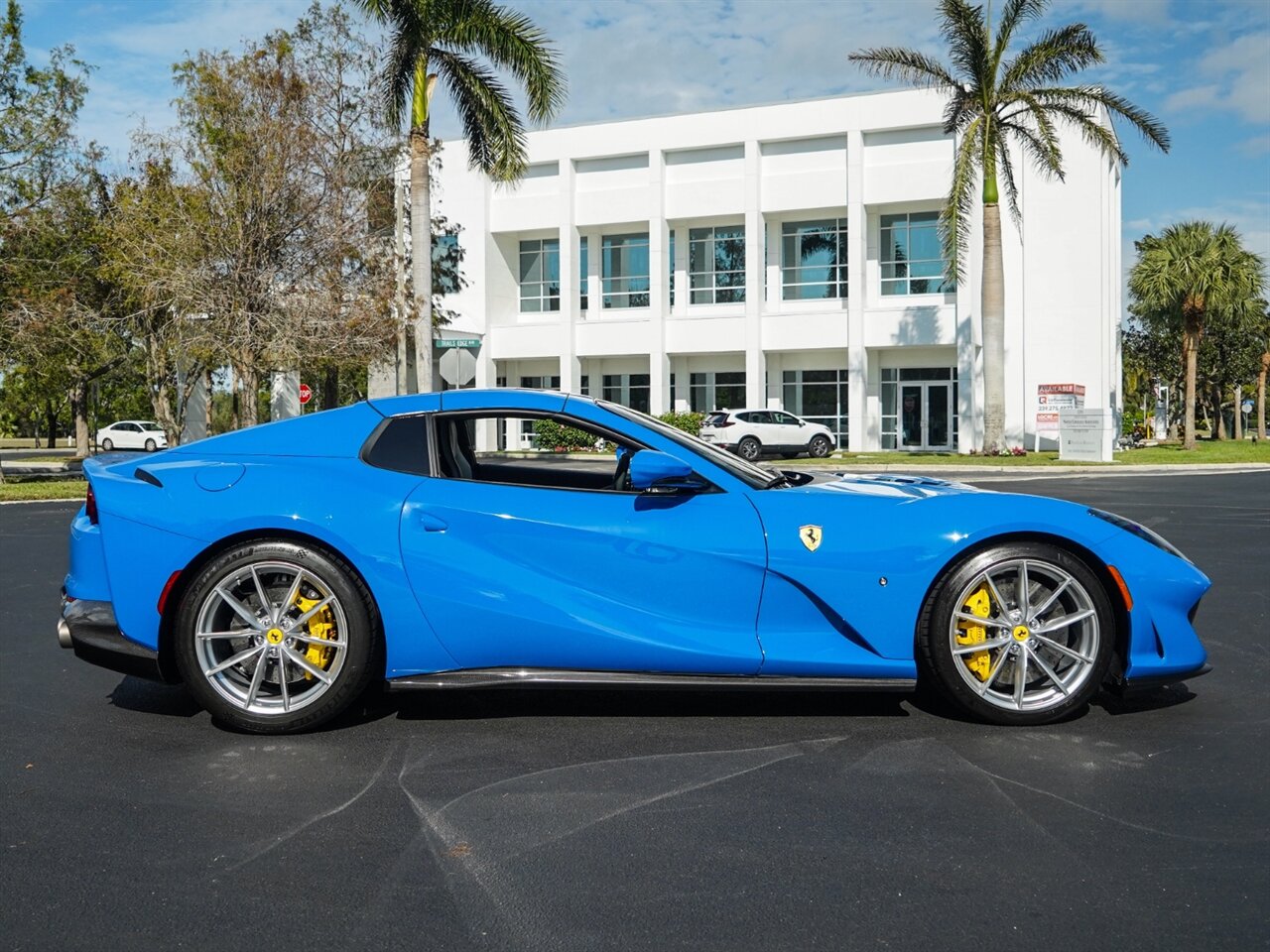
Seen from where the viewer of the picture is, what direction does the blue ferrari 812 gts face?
facing to the right of the viewer

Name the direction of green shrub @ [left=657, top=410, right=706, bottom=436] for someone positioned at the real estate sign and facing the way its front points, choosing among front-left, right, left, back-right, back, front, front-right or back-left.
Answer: right

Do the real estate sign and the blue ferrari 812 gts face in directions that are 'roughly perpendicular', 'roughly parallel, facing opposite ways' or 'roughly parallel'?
roughly perpendicular

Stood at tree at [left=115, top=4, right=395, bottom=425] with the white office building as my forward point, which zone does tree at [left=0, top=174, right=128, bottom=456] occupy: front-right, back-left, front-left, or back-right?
back-left

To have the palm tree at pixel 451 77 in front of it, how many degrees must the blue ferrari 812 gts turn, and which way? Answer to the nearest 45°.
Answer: approximately 90° to its left

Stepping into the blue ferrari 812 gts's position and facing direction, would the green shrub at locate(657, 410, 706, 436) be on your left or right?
on your left

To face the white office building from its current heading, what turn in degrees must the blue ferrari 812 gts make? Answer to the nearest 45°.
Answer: approximately 90° to its left

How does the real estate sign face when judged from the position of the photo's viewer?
facing the viewer

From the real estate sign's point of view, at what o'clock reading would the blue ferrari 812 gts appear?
The blue ferrari 812 gts is roughly at 12 o'clock from the real estate sign.

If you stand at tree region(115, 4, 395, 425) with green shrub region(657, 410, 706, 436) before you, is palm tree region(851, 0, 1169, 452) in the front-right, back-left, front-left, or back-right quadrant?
front-right

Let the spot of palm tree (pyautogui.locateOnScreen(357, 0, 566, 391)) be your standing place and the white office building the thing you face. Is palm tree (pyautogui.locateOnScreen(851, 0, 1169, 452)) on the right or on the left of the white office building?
right

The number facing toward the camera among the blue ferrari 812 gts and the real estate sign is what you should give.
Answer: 1

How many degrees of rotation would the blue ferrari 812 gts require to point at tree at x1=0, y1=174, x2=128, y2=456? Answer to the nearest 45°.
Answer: approximately 135° to its left

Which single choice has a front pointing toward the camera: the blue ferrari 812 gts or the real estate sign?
the real estate sign

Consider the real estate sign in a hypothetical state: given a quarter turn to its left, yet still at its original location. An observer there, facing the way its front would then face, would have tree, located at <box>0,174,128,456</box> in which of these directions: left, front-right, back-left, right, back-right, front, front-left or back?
back-right
